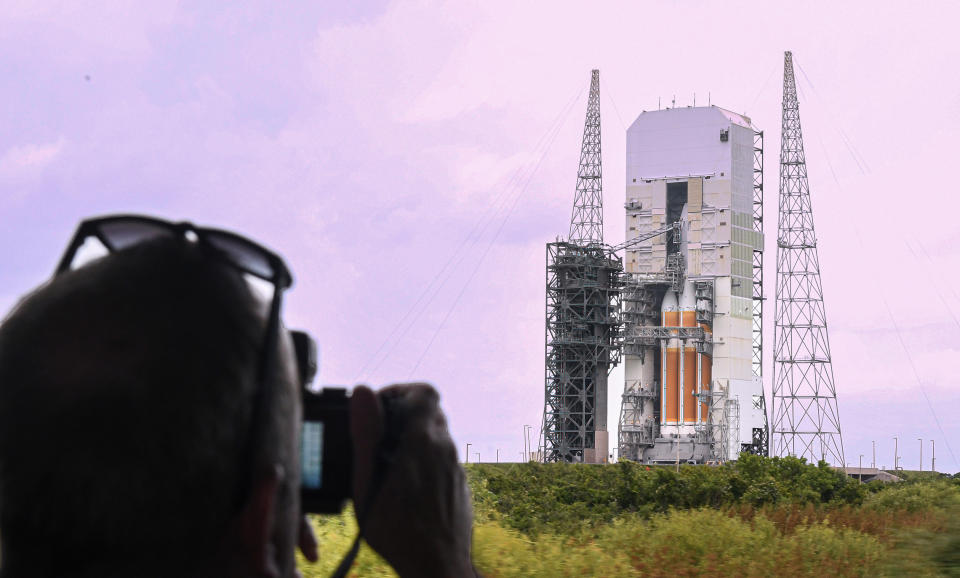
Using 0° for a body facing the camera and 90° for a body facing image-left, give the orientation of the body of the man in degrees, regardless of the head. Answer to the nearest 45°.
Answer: approximately 225°

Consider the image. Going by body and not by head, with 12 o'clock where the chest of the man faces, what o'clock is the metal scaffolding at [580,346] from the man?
The metal scaffolding is roughly at 11 o'clock from the man.

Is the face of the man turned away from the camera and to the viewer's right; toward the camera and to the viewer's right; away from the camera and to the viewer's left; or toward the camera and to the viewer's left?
away from the camera and to the viewer's right
